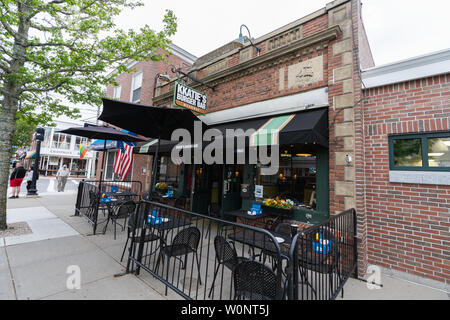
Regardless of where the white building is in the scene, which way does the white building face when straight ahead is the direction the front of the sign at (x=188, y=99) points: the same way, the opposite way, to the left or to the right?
the same way

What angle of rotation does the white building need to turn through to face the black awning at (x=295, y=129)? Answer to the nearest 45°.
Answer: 0° — it already faces it

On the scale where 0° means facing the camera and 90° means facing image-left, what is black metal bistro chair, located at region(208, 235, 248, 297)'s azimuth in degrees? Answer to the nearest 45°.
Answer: approximately 225°

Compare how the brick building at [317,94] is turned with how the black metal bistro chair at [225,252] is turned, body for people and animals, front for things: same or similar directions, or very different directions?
very different directions

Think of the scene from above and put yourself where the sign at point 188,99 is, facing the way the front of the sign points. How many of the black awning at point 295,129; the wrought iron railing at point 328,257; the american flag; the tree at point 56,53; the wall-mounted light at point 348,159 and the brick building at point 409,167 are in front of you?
4

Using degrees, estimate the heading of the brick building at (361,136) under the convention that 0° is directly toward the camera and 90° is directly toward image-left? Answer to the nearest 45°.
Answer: approximately 45°

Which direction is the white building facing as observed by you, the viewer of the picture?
facing the viewer

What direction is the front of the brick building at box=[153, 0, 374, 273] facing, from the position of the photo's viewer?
facing the viewer and to the left of the viewer

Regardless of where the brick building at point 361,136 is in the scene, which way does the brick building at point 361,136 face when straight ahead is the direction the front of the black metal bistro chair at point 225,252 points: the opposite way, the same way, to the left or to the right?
the opposite way

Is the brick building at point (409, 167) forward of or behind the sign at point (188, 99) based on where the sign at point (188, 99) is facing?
forward

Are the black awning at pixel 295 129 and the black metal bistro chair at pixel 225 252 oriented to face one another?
yes
